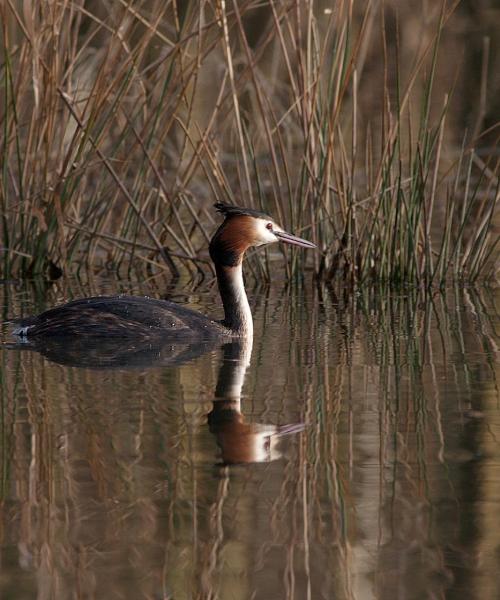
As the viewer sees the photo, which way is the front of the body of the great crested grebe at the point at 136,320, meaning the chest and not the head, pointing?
to the viewer's right
